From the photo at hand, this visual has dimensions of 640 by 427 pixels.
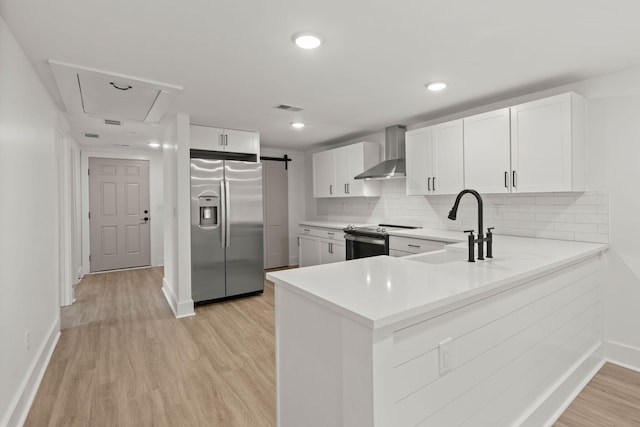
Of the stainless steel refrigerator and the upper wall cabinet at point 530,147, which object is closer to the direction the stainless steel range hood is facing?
the stainless steel refrigerator

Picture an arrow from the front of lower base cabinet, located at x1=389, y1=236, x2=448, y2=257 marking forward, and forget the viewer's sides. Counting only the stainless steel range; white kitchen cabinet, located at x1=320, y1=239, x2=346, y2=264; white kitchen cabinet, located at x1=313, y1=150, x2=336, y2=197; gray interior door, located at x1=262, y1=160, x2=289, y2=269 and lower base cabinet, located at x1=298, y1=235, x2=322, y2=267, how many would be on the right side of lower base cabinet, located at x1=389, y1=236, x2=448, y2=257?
5

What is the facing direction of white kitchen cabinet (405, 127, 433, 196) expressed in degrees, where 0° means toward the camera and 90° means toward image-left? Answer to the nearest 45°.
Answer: approximately 45°

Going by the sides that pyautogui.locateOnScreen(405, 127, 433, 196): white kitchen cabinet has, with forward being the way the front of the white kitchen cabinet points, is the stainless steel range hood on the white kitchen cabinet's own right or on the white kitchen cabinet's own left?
on the white kitchen cabinet's own right

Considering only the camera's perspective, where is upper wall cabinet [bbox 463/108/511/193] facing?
facing the viewer and to the left of the viewer

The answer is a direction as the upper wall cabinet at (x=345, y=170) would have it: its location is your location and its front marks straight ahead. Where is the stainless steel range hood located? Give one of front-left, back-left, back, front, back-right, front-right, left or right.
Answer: left
